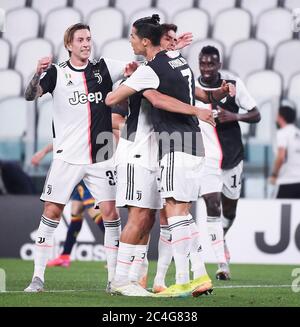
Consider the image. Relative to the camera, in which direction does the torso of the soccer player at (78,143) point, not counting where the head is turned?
toward the camera

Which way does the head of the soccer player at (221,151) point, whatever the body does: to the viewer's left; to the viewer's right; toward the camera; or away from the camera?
toward the camera

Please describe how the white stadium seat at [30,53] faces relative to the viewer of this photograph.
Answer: facing the viewer

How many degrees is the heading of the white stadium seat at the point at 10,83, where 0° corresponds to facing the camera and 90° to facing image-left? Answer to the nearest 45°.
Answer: approximately 0°

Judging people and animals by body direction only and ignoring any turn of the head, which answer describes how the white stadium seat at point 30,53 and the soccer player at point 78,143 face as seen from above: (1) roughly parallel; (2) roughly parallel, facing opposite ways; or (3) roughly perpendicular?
roughly parallel

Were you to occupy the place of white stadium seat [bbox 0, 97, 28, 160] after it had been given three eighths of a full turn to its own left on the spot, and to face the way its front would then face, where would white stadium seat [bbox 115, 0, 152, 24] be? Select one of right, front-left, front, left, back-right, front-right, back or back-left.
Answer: front

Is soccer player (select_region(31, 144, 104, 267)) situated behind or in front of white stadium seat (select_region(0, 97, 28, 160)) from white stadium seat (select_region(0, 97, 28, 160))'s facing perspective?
in front

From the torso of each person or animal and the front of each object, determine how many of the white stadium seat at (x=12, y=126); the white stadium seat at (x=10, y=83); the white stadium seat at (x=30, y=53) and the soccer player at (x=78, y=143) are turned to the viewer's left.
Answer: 0

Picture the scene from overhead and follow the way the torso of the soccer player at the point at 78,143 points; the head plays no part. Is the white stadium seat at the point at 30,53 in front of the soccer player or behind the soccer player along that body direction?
behind
